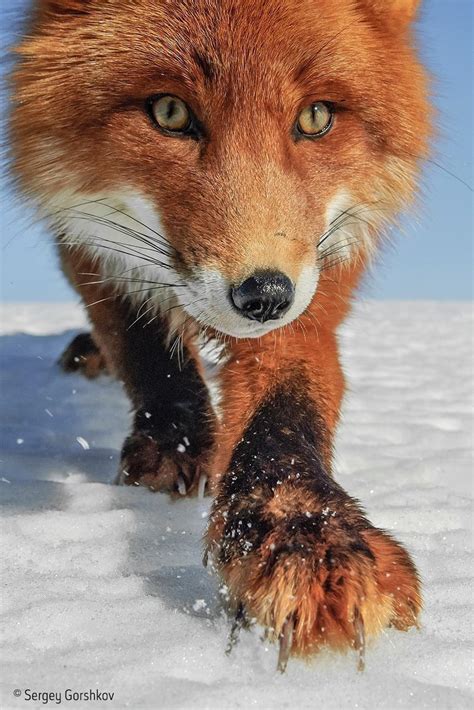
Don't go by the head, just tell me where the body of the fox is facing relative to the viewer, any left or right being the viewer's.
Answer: facing the viewer
